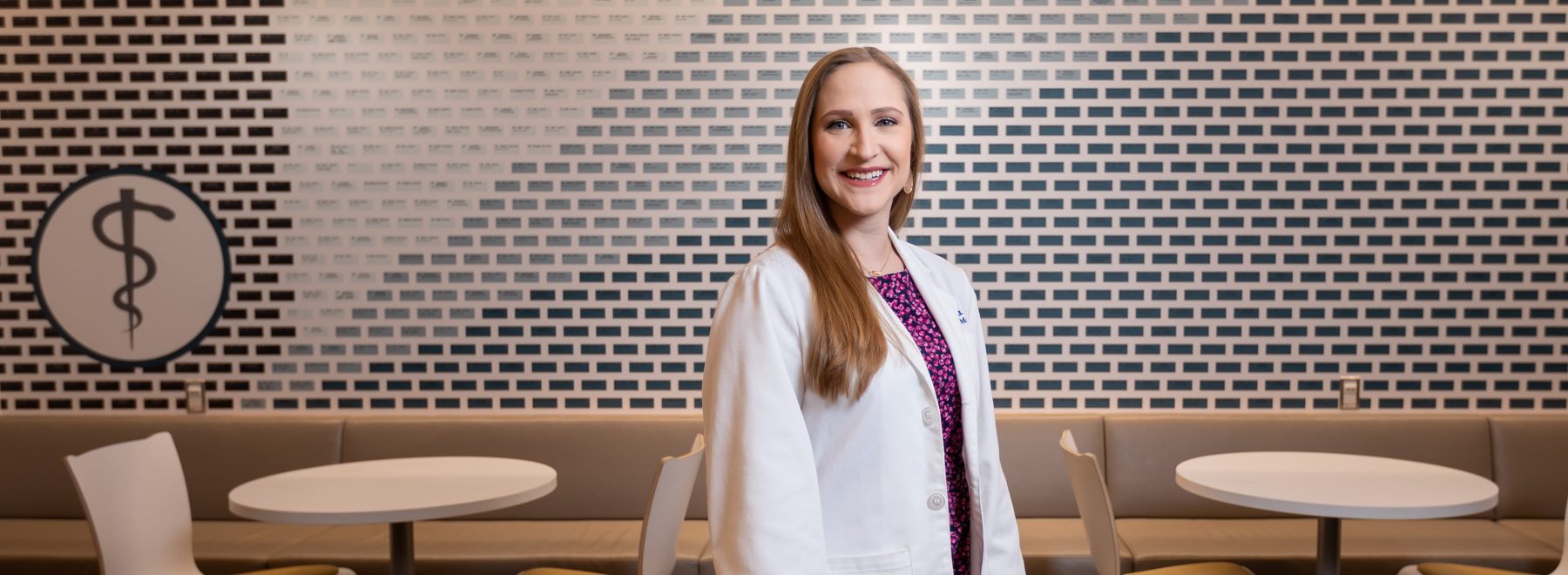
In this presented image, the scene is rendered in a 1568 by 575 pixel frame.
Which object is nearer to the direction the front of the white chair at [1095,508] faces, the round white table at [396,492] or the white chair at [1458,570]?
the white chair

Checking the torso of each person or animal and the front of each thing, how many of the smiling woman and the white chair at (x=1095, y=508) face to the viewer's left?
0

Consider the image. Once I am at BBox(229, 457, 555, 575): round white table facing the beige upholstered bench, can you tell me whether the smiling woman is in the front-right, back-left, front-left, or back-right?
back-right

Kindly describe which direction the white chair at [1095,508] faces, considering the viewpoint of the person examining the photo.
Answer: facing to the right of the viewer

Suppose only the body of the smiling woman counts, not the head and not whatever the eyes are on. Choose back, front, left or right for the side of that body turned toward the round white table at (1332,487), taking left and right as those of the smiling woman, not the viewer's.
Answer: left

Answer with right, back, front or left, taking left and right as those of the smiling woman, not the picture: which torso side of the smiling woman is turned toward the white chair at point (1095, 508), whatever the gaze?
left

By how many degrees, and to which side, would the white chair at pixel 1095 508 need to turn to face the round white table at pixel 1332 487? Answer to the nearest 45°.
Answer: approximately 45° to its left

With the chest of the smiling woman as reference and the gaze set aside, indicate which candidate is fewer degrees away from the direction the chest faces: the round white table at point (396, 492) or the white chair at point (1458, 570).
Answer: the white chair

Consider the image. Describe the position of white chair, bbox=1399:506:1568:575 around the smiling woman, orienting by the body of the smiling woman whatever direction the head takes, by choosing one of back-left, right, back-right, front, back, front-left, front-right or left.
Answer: left

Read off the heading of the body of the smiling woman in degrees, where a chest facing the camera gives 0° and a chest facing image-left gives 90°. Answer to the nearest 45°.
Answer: approximately 315°

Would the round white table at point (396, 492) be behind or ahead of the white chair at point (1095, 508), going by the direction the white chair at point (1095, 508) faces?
behind
